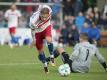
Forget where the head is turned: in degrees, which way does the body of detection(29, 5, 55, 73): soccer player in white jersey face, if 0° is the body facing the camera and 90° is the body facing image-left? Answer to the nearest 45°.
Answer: approximately 315°

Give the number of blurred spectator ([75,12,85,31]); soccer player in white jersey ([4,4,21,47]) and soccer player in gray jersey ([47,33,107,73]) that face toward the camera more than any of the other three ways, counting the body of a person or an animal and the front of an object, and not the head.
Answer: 2

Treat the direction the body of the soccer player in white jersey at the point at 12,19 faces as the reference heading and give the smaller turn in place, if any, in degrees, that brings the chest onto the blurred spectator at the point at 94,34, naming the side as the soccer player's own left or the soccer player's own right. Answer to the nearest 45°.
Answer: approximately 90° to the soccer player's own left

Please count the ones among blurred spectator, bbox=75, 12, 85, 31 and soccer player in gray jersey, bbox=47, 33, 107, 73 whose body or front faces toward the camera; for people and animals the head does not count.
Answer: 1

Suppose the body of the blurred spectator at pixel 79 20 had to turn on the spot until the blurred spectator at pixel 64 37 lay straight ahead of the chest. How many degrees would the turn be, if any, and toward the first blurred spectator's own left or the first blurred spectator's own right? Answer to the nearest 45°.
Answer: approximately 45° to the first blurred spectator's own right

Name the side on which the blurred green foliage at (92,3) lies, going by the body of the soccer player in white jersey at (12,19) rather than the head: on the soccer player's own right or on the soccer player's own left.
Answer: on the soccer player's own left
